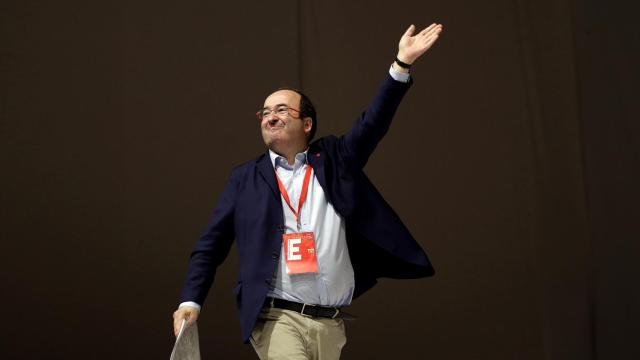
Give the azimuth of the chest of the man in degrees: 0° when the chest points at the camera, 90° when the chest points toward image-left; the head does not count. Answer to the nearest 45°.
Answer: approximately 0°
